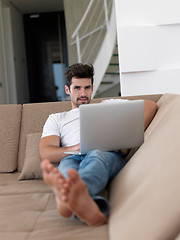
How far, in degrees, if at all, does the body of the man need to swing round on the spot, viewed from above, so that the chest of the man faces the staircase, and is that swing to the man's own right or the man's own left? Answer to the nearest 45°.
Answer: approximately 180°

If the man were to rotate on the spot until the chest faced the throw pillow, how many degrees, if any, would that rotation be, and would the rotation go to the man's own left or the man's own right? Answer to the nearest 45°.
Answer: approximately 135° to the man's own right

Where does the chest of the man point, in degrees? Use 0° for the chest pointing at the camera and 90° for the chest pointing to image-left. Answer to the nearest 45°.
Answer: approximately 0°
